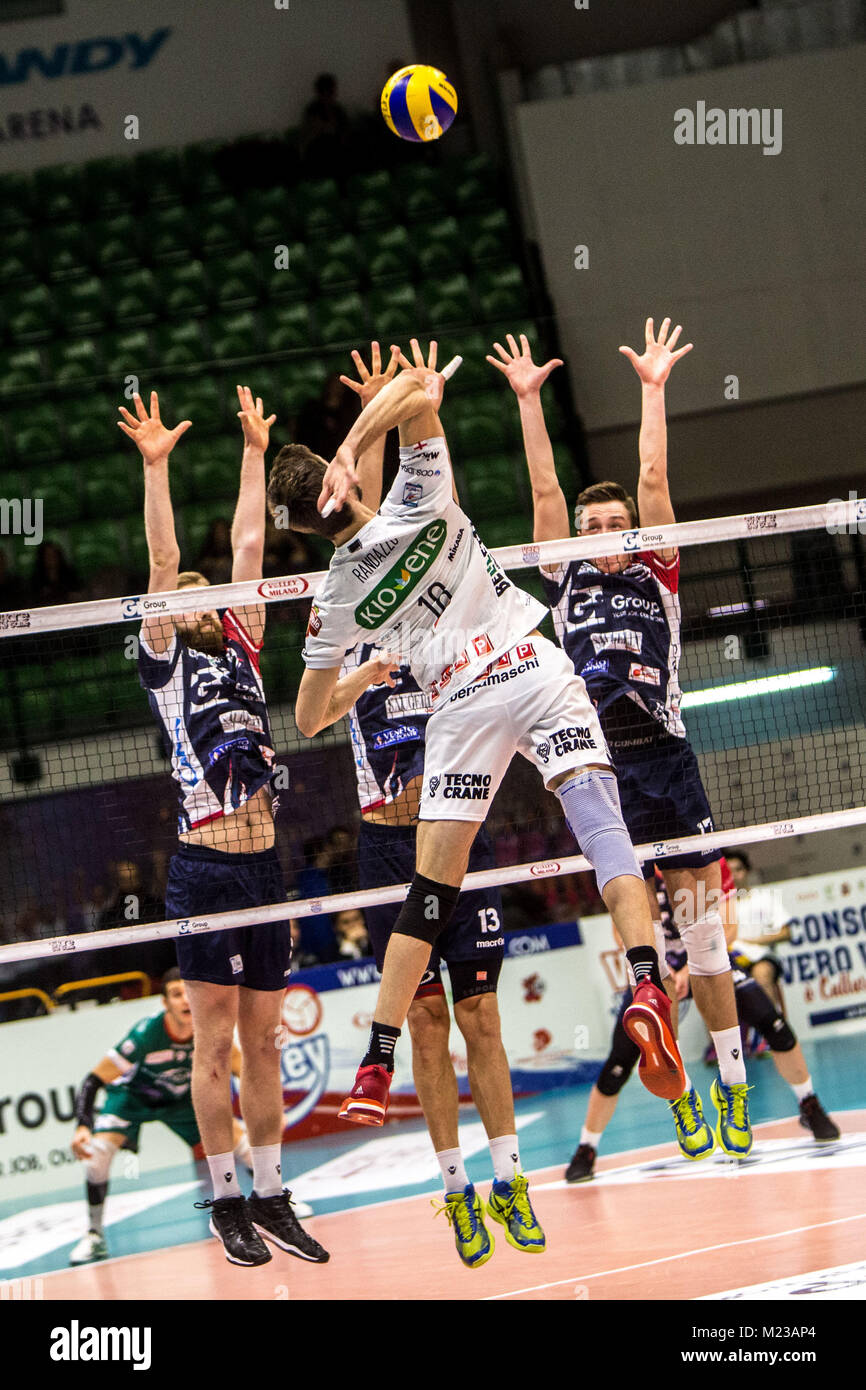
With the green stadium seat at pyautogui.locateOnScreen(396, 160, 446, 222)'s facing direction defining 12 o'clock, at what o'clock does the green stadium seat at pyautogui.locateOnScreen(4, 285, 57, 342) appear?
the green stadium seat at pyautogui.locateOnScreen(4, 285, 57, 342) is roughly at 3 o'clock from the green stadium seat at pyautogui.locateOnScreen(396, 160, 446, 222).

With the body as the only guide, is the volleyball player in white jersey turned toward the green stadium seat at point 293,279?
yes

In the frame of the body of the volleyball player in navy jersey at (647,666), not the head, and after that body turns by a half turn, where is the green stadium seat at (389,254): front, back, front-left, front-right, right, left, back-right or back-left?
front

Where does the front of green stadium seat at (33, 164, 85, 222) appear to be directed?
toward the camera

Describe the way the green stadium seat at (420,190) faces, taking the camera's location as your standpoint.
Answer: facing the viewer

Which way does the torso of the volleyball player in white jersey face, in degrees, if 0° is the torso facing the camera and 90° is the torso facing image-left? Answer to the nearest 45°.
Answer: approximately 180°
